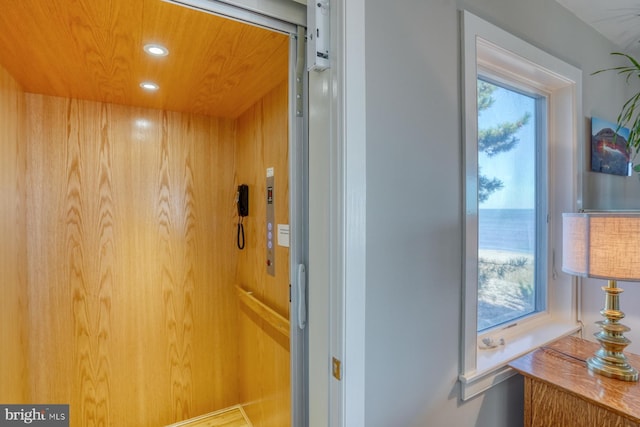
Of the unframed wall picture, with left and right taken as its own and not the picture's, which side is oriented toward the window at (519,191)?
right

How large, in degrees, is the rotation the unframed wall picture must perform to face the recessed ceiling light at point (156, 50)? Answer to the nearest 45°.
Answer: approximately 90° to its right

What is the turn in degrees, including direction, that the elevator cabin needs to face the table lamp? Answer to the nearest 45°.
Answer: approximately 45° to its left

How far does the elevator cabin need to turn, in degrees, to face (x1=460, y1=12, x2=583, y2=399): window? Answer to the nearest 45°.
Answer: approximately 45° to its left

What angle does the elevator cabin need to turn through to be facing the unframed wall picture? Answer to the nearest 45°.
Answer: approximately 45° to its left

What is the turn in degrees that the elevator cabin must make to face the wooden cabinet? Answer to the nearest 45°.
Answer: approximately 45° to its left

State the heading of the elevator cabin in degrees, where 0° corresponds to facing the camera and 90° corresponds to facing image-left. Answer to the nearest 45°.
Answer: approximately 0°

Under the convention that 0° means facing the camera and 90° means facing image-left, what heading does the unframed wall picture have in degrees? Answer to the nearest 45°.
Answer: approximately 315°
